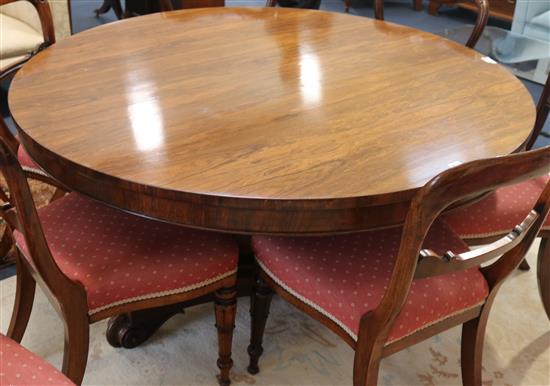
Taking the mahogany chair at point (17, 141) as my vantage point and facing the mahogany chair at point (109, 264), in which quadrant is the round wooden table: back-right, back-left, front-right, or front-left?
front-left

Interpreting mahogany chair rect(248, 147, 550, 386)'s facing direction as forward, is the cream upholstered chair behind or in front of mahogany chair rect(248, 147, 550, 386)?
in front

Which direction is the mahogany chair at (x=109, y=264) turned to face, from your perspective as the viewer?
facing away from the viewer and to the right of the viewer

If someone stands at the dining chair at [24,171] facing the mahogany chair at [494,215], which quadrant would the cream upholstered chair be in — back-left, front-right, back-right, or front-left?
back-left

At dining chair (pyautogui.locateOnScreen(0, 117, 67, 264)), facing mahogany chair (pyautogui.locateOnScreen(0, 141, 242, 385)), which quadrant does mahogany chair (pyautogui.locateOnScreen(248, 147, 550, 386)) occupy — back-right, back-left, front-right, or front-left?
front-left

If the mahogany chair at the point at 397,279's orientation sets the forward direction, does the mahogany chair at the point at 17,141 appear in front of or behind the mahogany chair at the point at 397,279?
in front

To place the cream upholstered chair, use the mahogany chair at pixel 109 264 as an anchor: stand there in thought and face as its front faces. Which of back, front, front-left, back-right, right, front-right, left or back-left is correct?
front-left

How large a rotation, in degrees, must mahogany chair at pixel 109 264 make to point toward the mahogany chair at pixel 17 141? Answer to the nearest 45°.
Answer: approximately 45° to its left

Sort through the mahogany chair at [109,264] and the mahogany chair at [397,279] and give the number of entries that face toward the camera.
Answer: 0

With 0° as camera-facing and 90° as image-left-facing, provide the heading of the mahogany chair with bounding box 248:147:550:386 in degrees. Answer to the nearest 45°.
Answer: approximately 135°
